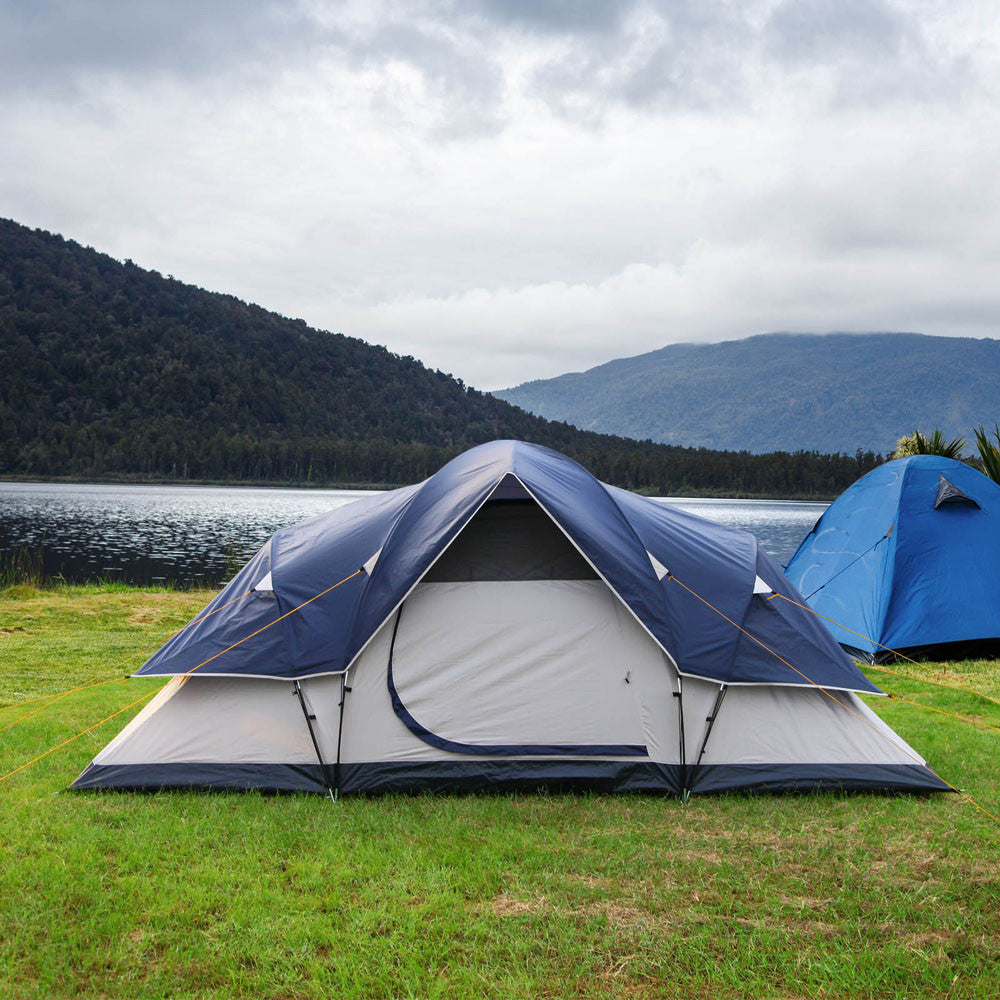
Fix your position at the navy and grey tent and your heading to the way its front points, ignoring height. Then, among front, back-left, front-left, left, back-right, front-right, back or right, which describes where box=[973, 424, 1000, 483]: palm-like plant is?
back-left

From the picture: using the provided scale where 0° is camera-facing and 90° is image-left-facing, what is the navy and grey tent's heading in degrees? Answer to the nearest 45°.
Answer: approximately 0°

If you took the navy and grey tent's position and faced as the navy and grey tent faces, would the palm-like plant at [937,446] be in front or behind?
behind
